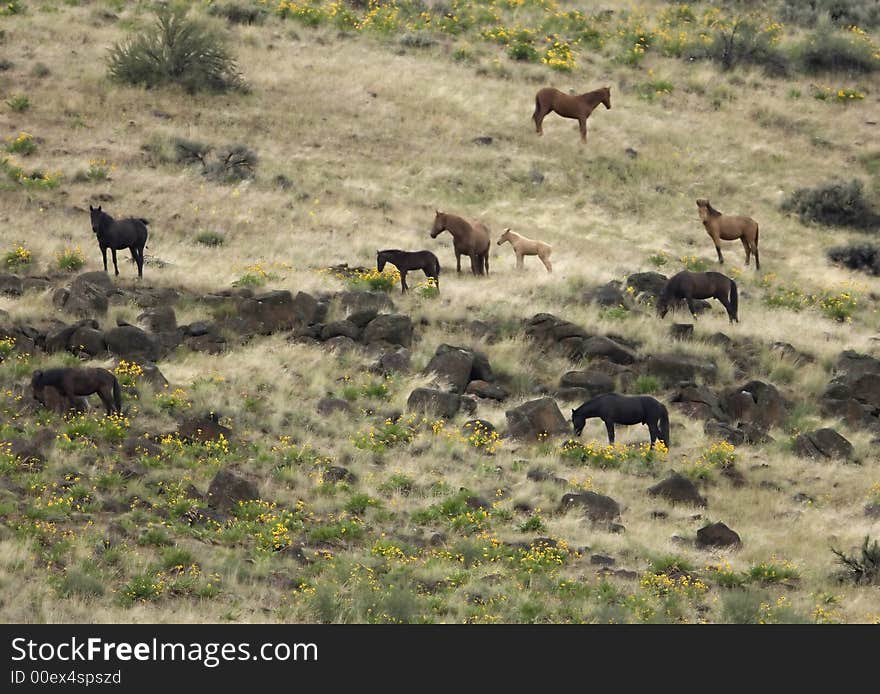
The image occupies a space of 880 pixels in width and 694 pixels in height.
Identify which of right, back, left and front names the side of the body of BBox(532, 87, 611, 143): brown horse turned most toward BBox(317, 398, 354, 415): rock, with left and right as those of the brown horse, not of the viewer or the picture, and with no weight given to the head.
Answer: right

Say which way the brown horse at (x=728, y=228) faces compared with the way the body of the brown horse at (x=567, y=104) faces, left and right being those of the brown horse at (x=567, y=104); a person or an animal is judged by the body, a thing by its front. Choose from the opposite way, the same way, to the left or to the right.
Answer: the opposite way

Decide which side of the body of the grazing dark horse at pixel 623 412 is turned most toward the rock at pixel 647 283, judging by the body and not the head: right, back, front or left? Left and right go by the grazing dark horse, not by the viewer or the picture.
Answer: right

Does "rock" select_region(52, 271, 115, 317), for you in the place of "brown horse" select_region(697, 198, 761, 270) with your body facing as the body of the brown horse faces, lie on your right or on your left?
on your left

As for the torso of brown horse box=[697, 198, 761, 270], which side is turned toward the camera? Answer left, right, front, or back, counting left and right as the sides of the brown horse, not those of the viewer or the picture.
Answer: left

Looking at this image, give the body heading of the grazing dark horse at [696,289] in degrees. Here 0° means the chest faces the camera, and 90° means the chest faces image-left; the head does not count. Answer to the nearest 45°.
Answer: approximately 90°

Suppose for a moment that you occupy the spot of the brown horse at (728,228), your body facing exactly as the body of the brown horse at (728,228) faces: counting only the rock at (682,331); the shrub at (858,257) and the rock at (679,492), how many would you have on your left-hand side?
2

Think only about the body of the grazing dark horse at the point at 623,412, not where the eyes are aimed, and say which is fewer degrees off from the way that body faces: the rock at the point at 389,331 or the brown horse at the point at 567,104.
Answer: the rock

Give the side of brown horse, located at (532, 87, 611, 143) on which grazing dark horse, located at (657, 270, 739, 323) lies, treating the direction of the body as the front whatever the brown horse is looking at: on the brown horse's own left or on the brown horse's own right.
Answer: on the brown horse's own right

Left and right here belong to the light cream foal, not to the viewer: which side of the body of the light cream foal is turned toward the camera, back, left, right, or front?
left
